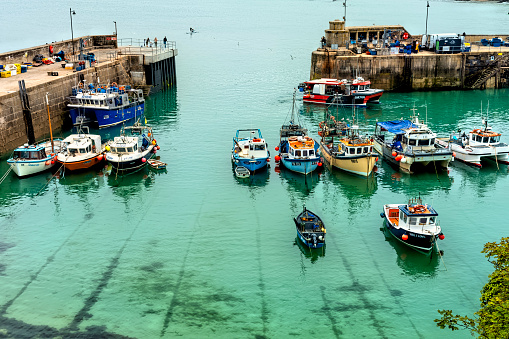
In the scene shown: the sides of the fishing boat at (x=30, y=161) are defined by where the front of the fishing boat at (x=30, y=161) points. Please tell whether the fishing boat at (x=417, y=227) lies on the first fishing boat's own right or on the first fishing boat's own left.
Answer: on the first fishing boat's own left

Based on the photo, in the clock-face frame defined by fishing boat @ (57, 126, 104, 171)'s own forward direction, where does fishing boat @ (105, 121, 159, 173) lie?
fishing boat @ (105, 121, 159, 173) is roughly at 8 o'clock from fishing boat @ (57, 126, 104, 171).

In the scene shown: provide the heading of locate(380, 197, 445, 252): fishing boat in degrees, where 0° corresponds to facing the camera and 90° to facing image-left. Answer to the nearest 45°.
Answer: approximately 315°

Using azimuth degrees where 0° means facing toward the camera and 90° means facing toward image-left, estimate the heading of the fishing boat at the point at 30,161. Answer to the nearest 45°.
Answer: approximately 45°

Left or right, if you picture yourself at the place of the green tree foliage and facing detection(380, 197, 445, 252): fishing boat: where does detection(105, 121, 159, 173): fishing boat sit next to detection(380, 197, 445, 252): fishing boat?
left

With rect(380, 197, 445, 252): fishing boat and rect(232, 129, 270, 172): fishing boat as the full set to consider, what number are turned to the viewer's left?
0

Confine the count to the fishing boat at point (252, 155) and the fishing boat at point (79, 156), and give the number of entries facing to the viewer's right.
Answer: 0

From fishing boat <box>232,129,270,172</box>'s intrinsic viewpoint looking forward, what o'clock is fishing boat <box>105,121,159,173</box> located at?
fishing boat <box>105,121,159,173</box> is roughly at 3 o'clock from fishing boat <box>232,129,270,172</box>.

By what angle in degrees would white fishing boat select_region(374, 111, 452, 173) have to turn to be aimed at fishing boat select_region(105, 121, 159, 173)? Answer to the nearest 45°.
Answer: approximately 135° to its right

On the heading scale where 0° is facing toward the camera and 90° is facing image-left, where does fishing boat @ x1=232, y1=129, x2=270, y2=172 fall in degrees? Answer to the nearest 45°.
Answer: approximately 0°

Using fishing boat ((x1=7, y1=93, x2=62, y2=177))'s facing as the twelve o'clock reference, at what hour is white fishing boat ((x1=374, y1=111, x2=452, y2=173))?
The white fishing boat is roughly at 8 o'clock from the fishing boat.

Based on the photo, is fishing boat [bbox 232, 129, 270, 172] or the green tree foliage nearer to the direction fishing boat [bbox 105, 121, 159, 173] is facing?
the green tree foliage

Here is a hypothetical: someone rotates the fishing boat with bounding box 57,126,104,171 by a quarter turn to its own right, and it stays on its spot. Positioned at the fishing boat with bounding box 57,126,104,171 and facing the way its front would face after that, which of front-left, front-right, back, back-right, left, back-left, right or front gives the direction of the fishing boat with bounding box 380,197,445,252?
back

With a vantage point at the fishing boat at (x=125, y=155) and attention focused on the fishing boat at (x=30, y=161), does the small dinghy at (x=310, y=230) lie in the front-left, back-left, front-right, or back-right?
back-left

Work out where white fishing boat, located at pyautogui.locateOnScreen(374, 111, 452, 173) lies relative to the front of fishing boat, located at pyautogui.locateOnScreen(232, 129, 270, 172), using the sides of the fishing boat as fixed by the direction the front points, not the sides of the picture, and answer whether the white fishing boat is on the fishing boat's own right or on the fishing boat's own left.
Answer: on the fishing boat's own left

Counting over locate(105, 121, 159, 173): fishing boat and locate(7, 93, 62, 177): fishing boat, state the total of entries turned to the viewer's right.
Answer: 0

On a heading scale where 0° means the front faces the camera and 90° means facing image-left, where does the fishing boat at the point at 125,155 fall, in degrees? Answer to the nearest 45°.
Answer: approximately 45°
